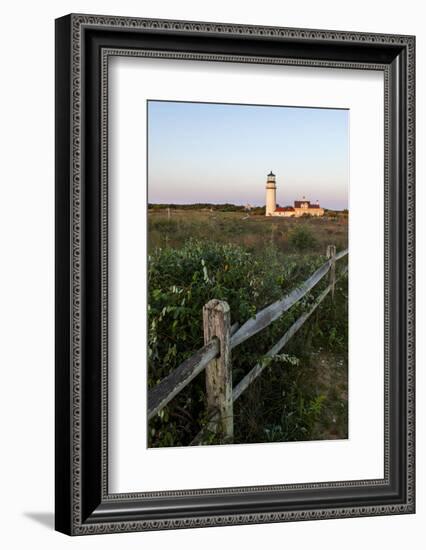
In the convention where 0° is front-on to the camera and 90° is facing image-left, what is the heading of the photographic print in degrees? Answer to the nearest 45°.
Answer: approximately 315°

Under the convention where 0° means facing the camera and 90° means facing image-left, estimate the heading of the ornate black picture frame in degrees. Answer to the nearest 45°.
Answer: approximately 315°
